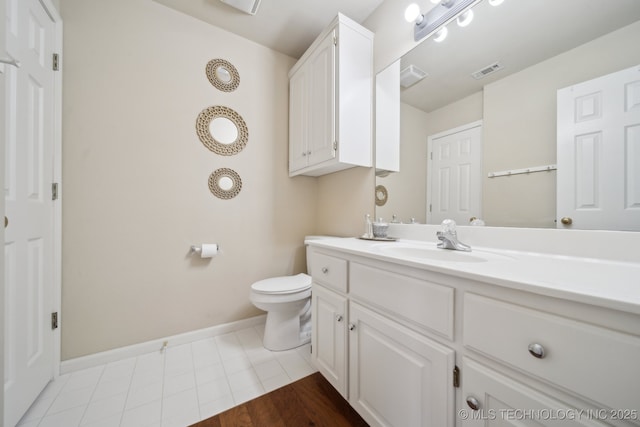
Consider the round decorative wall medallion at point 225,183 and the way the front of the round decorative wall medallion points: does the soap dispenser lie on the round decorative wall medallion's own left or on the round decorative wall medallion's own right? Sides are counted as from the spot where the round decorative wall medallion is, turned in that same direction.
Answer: on the round decorative wall medallion's own left

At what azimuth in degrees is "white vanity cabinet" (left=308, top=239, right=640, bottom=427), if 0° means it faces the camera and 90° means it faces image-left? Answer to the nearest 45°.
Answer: approximately 45°

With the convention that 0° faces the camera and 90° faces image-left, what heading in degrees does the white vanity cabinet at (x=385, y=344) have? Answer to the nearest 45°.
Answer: approximately 45°

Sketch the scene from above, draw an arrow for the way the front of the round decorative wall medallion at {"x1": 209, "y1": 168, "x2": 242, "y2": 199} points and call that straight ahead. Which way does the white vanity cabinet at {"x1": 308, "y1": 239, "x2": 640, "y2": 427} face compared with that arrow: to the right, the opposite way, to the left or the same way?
to the right

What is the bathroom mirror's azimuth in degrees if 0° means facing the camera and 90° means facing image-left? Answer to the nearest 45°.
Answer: approximately 45°

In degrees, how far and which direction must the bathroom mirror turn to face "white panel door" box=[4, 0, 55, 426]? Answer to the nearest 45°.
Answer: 0° — it already faces it

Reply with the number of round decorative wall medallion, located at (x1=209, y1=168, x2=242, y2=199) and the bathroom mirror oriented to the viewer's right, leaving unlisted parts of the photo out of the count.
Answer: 0

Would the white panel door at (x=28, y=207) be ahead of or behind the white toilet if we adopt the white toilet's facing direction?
ahead
